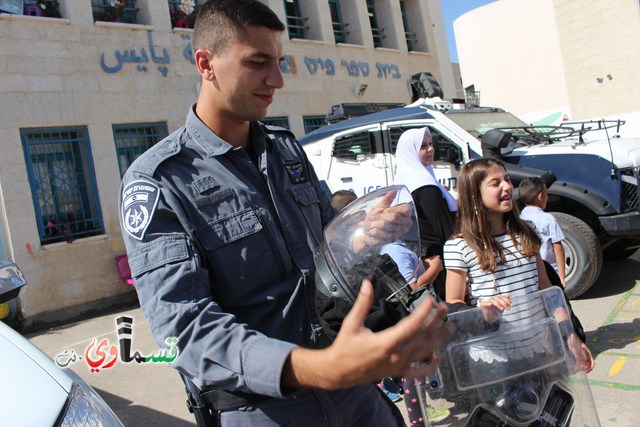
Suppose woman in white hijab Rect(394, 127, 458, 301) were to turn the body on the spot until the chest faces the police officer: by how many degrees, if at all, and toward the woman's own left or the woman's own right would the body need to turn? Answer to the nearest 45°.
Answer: approximately 90° to the woman's own right

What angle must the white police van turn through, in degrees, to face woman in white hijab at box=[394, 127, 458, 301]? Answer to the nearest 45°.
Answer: approximately 90° to its right

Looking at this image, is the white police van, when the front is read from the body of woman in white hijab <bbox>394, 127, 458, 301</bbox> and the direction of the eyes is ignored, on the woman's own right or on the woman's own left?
on the woman's own left

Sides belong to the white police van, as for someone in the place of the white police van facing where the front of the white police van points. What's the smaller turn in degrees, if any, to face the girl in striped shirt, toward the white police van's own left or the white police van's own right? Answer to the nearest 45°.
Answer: approximately 45° to the white police van's own right

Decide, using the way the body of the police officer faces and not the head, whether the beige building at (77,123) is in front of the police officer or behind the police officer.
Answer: behind
